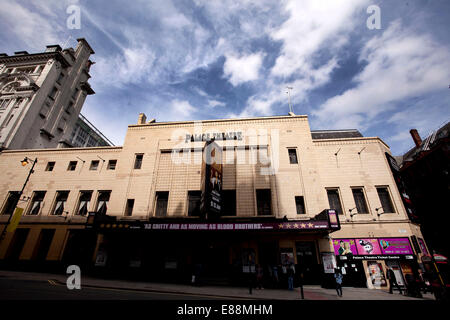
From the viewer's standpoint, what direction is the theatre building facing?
toward the camera

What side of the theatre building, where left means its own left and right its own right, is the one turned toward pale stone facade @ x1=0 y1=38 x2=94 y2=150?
right
